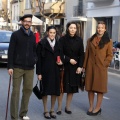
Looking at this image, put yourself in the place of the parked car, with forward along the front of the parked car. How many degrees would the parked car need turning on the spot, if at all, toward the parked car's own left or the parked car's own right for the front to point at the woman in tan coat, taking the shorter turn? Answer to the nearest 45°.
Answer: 0° — it already faces them

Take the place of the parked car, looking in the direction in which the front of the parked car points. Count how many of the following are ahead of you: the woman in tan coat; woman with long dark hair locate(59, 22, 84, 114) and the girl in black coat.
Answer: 3

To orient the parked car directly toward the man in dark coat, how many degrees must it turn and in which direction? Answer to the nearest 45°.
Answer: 0° — it already faces them

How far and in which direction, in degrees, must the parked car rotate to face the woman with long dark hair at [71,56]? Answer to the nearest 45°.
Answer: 0° — it already faces them

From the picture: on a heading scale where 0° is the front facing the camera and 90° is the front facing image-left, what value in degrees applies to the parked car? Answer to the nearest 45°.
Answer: approximately 0°

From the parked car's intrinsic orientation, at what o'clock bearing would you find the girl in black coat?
The girl in black coat is roughly at 12 o'clock from the parked car.
